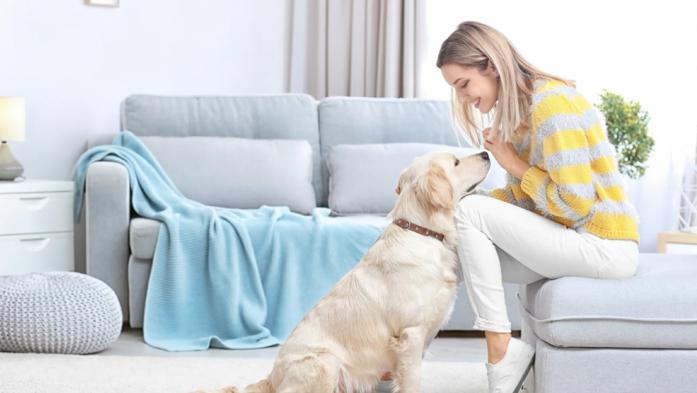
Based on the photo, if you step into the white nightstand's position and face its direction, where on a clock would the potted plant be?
The potted plant is roughly at 9 o'clock from the white nightstand.

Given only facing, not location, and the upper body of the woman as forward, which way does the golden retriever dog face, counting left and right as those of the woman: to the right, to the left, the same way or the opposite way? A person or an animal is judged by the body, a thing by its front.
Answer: the opposite way

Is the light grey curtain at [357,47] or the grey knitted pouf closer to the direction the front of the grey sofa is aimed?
the grey knitted pouf

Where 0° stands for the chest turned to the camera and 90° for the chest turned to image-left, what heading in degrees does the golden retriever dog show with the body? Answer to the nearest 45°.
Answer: approximately 270°

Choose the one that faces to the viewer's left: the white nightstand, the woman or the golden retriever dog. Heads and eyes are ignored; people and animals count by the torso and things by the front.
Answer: the woman

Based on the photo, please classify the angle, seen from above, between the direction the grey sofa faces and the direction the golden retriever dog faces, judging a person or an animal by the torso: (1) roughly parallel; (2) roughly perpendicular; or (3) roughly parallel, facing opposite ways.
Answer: roughly perpendicular

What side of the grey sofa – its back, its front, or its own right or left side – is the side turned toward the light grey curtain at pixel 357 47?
back

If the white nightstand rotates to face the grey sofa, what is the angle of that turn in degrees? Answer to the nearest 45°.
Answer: approximately 90° to its left

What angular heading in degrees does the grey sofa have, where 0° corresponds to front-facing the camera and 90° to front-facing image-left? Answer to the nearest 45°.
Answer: approximately 0°

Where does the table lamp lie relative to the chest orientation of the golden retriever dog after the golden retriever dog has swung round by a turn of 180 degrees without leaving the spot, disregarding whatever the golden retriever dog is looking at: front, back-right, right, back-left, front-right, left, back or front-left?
front-right

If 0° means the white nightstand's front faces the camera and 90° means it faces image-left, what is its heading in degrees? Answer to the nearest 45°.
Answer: approximately 0°

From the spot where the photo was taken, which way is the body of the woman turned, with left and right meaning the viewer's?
facing to the left of the viewer

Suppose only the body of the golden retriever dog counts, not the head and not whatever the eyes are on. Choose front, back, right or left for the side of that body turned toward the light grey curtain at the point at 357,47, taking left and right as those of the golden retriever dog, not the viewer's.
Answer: left
